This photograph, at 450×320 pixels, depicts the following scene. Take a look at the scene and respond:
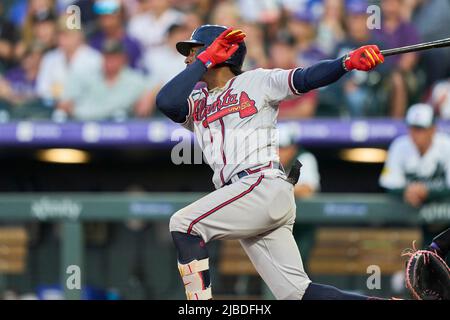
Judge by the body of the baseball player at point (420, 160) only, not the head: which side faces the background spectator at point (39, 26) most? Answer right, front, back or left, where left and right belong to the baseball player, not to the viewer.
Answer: right

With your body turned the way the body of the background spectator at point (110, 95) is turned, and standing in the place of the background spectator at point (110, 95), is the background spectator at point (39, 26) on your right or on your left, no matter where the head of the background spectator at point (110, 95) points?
on your right
